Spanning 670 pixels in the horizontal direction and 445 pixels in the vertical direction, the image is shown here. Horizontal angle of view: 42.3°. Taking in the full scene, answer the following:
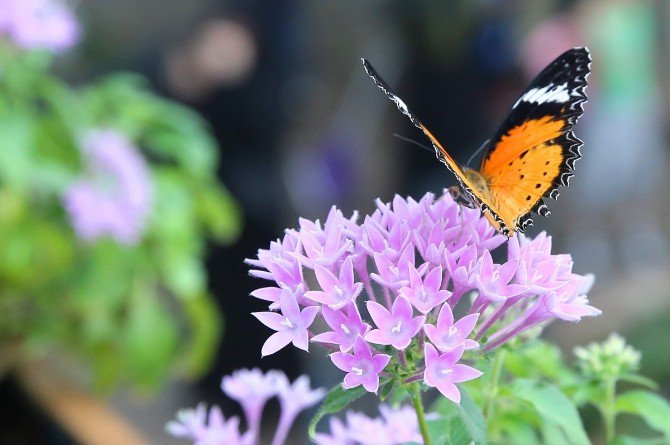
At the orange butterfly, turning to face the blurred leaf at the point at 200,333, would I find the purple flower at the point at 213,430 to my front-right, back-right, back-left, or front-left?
front-left

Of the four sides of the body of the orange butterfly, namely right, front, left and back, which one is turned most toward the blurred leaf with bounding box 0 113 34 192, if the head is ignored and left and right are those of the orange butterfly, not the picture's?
front

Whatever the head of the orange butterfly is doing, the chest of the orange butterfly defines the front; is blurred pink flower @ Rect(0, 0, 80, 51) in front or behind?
in front

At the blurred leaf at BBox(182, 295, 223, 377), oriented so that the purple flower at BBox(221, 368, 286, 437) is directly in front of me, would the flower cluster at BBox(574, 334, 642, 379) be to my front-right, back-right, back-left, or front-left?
front-left

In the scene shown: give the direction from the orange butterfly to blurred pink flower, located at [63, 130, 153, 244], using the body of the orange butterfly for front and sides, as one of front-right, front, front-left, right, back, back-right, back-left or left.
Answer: front

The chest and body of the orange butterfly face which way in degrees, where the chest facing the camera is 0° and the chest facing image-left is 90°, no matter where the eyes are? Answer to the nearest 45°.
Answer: approximately 135°

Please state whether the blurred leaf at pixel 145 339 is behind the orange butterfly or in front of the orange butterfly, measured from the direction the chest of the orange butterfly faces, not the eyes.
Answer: in front

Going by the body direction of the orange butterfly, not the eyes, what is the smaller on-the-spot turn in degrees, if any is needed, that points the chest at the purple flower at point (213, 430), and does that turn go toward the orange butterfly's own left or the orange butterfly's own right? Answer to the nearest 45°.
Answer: approximately 45° to the orange butterfly's own left

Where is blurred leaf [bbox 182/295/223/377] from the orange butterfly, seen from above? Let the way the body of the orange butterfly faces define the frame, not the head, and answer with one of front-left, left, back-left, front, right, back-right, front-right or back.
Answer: front

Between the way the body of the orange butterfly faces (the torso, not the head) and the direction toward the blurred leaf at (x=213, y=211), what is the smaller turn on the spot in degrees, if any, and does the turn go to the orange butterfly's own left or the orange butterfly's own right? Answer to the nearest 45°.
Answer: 0° — it already faces it
